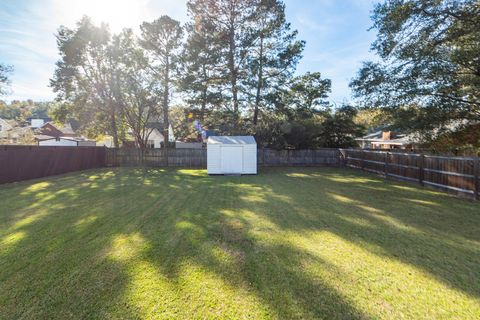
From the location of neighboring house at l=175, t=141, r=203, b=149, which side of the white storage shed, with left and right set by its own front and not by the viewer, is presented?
back

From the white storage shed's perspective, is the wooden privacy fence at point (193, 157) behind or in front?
behind

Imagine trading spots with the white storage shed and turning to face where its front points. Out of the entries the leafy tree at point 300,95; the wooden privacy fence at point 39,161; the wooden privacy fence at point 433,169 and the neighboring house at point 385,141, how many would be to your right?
1

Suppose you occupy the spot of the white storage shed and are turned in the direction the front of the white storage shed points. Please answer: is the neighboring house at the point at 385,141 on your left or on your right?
on your left

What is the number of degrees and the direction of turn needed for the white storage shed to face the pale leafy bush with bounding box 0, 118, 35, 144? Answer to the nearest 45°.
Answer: approximately 135° to its right

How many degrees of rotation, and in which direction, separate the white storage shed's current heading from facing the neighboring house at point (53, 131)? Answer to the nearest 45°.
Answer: approximately 135° to its right

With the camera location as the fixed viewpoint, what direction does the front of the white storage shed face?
facing the viewer

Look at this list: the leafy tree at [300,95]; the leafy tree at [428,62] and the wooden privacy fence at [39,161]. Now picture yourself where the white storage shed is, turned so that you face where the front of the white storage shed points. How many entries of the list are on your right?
1

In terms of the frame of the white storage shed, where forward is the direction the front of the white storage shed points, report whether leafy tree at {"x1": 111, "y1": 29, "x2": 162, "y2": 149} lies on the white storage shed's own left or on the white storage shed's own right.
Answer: on the white storage shed's own right

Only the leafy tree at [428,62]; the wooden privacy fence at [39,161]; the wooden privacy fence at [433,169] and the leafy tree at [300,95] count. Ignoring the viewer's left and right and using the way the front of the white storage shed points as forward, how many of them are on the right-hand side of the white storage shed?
1

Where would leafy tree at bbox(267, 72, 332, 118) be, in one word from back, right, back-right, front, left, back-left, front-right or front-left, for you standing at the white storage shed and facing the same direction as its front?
back-left

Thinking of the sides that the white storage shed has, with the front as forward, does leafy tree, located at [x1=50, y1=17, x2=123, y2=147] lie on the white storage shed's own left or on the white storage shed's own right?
on the white storage shed's own right

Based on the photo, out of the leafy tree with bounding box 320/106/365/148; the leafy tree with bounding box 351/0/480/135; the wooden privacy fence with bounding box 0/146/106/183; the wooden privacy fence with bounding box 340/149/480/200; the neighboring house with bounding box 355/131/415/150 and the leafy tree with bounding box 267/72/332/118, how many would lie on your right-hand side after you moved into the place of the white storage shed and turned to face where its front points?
1

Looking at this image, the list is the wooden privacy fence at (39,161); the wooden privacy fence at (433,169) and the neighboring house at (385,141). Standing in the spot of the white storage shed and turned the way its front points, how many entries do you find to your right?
1

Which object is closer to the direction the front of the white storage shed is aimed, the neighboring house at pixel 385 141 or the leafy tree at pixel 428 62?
the leafy tree

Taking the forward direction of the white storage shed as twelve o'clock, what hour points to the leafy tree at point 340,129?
The leafy tree is roughly at 8 o'clock from the white storage shed.
